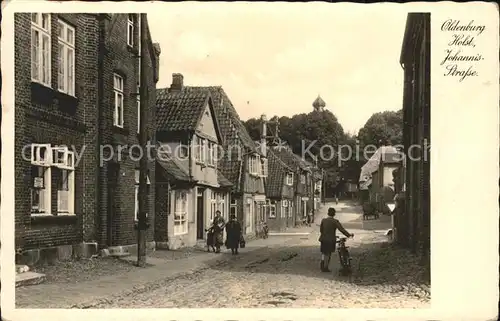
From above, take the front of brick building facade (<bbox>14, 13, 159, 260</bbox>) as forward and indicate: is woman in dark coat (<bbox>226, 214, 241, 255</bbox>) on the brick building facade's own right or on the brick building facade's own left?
on the brick building facade's own left

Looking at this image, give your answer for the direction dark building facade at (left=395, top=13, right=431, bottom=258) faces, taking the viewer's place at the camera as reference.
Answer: facing the viewer and to the left of the viewer

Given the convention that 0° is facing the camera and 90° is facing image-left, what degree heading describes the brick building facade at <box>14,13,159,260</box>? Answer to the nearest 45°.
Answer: approximately 315°

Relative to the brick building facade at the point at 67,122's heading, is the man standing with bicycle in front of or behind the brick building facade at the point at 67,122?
in front

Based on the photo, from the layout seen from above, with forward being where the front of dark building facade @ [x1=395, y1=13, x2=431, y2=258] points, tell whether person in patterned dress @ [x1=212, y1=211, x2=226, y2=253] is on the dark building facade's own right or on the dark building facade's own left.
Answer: on the dark building facade's own right

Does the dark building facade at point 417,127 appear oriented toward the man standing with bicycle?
yes

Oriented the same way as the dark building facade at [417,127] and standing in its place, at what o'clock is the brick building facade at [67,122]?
the brick building facade at [67,122] is roughly at 1 o'clock from the dark building facade at [417,127].

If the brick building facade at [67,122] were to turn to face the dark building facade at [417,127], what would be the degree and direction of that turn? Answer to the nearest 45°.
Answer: approximately 45° to its left

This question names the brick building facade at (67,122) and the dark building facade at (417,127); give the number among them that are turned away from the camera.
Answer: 0

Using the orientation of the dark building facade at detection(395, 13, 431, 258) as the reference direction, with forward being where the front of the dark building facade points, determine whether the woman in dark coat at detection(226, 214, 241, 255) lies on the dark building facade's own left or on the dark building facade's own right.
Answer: on the dark building facade's own right
